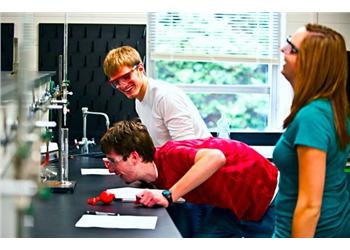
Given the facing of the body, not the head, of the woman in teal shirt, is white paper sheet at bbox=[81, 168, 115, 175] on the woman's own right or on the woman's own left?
on the woman's own right

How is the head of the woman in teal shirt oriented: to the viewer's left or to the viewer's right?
to the viewer's left

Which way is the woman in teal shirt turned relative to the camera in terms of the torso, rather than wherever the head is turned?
to the viewer's left

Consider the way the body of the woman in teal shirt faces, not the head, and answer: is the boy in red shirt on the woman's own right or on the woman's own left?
on the woman's own right
